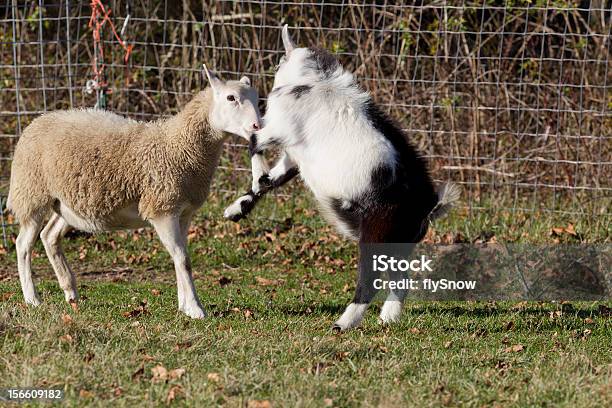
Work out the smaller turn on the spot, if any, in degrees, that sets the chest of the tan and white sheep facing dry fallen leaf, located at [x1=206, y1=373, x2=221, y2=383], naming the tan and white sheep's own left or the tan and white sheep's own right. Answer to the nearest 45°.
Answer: approximately 90° to the tan and white sheep's own right

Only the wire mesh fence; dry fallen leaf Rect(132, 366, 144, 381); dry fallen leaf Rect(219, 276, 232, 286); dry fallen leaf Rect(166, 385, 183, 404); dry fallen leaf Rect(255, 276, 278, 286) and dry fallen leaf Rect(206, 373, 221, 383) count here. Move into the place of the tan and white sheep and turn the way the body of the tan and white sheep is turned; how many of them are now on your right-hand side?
3

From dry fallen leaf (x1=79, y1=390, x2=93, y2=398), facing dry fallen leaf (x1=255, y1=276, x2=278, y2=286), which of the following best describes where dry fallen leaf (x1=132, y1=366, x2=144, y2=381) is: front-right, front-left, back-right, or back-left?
front-right

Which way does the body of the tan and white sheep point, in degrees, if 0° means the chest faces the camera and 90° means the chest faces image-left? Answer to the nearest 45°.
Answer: approximately 270°

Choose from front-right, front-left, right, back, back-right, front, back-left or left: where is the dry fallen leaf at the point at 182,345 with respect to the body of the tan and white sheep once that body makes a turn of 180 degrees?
left

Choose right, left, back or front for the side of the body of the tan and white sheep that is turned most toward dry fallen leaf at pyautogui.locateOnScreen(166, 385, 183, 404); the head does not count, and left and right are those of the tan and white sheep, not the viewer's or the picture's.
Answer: right

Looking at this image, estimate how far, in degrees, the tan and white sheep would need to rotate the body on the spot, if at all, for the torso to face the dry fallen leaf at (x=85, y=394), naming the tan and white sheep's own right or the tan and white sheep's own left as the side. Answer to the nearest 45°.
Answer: approximately 90° to the tan and white sheep's own right

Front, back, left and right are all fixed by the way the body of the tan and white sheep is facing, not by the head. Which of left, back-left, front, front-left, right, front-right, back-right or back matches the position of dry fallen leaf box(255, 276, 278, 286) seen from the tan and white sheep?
front-left

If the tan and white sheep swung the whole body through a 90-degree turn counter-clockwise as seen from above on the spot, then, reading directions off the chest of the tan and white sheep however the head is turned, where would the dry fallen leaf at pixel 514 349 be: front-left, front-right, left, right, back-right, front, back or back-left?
back-right

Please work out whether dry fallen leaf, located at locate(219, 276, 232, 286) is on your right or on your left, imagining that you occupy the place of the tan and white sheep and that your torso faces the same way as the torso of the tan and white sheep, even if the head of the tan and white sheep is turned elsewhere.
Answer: on your left

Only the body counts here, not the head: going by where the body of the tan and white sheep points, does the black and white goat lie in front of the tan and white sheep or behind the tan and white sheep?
in front

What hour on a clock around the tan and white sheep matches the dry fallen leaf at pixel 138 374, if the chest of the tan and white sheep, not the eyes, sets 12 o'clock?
The dry fallen leaf is roughly at 3 o'clock from the tan and white sheep.

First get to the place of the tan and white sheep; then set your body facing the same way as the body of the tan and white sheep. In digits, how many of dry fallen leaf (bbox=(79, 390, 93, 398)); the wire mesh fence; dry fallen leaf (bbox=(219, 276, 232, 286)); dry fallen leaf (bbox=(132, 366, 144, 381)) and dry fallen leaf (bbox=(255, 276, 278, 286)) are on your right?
2
